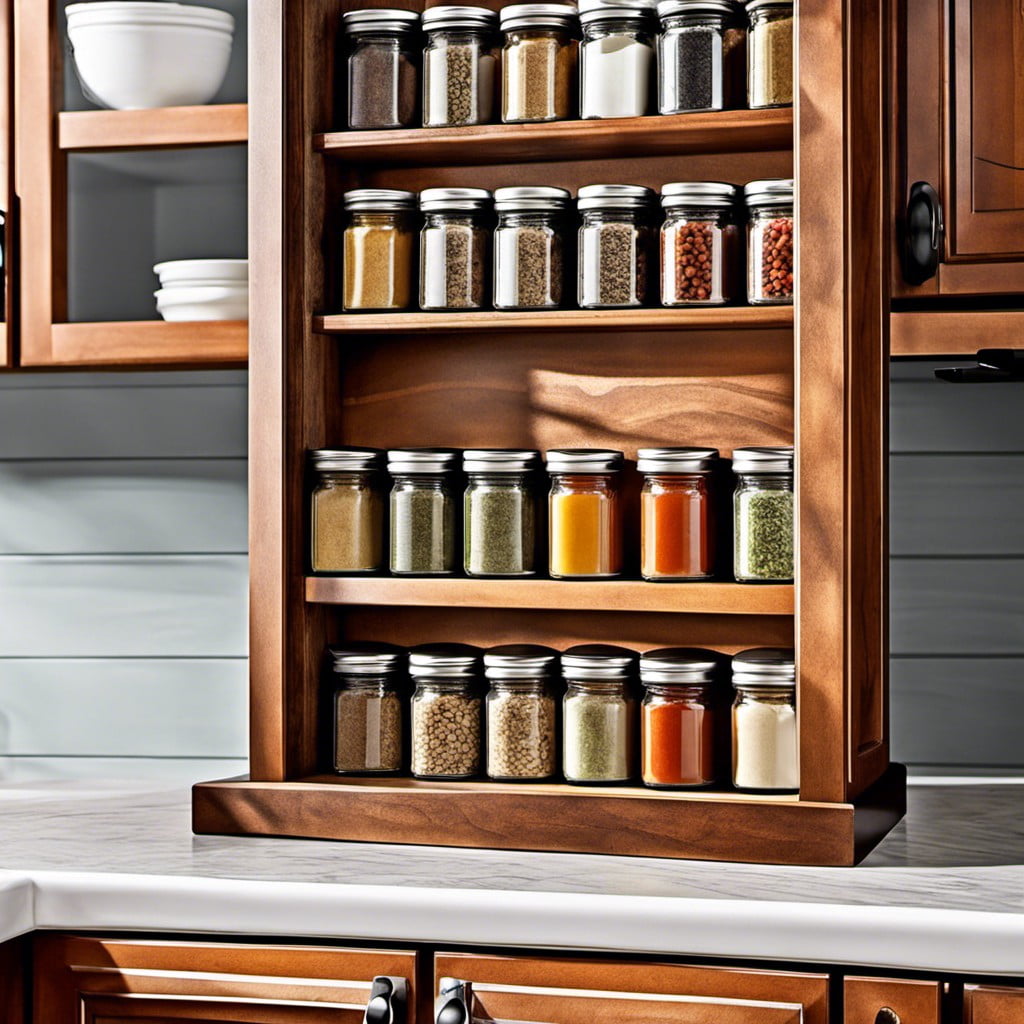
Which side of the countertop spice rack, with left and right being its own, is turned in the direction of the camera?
front

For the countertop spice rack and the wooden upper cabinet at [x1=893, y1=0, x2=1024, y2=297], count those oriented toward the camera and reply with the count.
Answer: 2

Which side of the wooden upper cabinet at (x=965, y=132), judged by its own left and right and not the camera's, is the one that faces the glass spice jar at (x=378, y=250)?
right

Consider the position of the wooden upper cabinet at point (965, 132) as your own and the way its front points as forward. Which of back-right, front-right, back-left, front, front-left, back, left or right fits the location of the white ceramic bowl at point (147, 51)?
right

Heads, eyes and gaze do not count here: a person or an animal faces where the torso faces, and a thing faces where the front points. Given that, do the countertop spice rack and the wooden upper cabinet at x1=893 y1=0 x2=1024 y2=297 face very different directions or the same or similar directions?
same or similar directions

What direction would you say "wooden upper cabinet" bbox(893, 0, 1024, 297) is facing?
toward the camera

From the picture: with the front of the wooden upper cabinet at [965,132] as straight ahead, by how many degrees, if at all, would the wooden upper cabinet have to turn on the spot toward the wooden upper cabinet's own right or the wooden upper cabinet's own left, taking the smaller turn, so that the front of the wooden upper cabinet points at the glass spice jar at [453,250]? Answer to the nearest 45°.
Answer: approximately 90° to the wooden upper cabinet's own right
